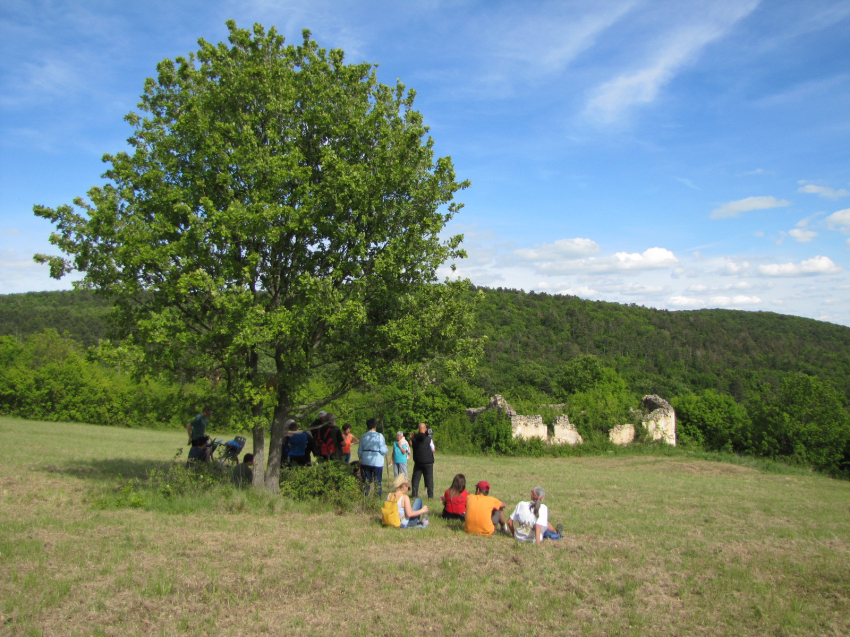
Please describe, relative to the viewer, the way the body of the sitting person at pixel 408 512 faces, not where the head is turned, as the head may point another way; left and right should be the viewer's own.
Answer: facing to the right of the viewer

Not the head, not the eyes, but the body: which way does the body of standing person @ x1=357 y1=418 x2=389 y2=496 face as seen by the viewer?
away from the camera

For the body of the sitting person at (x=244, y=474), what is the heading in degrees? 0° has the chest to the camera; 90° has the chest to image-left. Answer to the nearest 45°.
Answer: approximately 225°

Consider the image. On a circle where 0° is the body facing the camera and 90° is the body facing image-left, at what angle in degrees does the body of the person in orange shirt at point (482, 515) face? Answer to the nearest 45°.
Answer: approximately 225°

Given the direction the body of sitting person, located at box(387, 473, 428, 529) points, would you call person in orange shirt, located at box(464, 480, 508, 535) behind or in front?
in front

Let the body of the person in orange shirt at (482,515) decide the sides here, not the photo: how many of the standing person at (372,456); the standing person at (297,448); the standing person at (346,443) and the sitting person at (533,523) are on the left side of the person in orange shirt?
3

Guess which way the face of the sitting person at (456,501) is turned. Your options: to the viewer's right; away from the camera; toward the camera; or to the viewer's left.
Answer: away from the camera

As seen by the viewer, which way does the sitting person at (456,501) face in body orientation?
away from the camera
